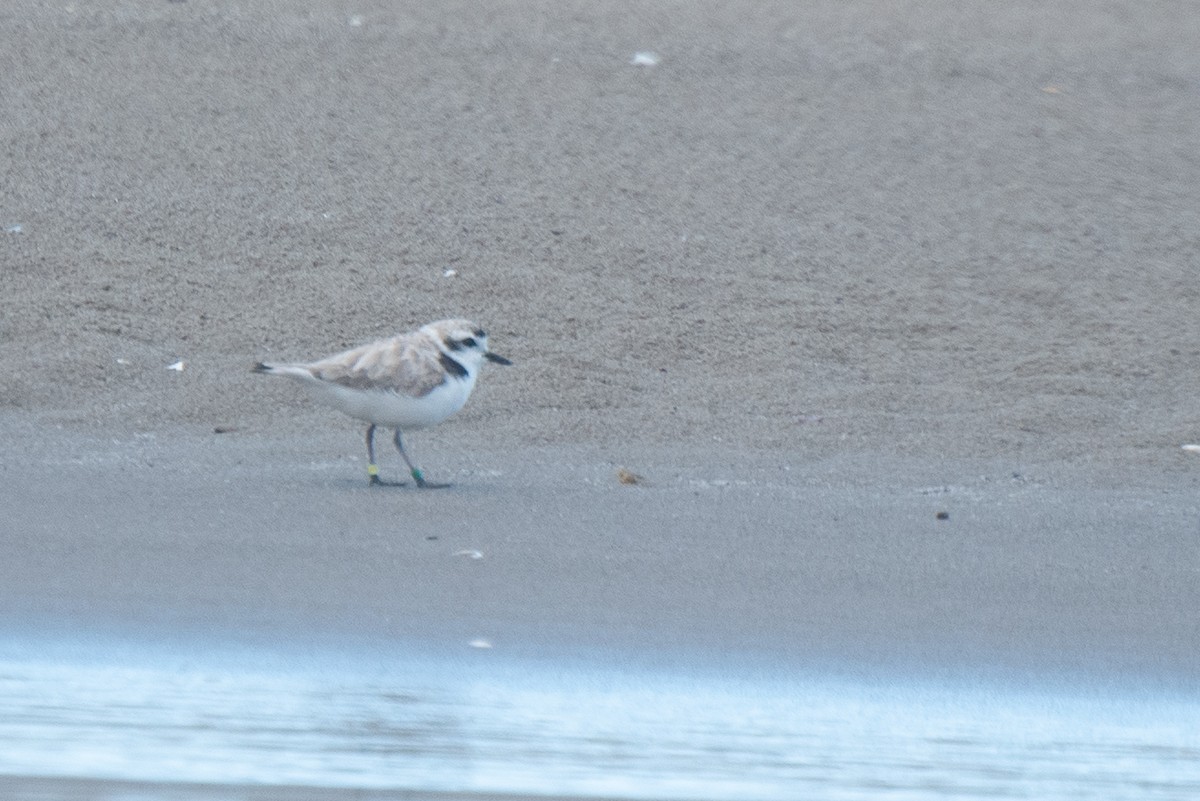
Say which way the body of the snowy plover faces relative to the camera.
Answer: to the viewer's right
